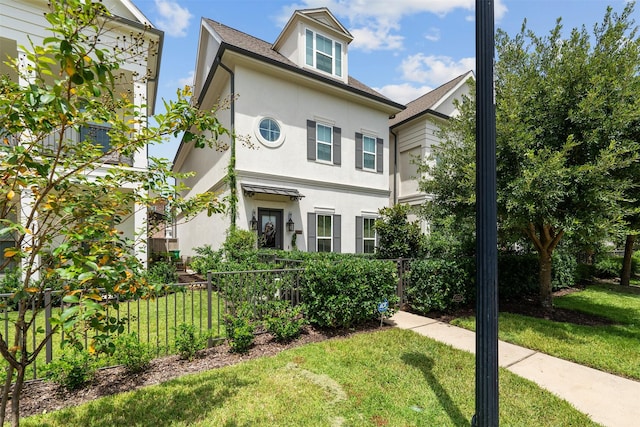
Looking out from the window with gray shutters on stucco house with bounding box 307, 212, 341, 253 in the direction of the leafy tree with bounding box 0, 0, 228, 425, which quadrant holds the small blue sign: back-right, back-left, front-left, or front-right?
front-left

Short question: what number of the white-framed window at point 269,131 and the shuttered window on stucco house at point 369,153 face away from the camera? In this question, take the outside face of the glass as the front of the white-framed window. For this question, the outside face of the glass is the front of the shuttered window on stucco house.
0

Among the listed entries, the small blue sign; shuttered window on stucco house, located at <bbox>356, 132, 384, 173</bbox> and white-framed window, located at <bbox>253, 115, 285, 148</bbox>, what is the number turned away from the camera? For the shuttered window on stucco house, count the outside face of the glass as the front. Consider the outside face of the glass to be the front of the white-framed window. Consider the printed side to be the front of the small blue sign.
0

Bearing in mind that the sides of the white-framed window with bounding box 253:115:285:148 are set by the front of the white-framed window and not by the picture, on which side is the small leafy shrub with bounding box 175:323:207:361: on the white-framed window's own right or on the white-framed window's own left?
on the white-framed window's own right

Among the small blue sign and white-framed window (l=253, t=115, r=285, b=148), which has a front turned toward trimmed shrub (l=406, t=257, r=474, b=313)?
the white-framed window

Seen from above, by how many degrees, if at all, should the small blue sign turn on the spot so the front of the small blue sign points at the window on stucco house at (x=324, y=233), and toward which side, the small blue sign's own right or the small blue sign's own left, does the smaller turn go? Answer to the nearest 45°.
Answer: approximately 180°

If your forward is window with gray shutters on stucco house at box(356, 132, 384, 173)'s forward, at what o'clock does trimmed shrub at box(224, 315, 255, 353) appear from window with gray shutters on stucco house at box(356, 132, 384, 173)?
The trimmed shrub is roughly at 2 o'clock from the window with gray shutters on stucco house.

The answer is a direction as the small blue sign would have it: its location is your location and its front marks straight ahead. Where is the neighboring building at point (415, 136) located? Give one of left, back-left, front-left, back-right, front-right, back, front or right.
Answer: back

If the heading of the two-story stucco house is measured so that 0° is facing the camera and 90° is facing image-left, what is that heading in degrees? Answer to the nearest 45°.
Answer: approximately 315°

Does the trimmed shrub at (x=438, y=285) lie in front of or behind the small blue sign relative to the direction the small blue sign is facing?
behind

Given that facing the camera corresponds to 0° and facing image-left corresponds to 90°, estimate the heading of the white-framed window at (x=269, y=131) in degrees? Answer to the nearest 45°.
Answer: approximately 315°

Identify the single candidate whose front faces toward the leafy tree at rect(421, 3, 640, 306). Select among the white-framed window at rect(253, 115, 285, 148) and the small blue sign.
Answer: the white-framed window

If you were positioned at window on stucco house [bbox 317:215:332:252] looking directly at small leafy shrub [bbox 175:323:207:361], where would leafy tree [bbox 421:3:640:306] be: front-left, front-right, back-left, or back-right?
front-left

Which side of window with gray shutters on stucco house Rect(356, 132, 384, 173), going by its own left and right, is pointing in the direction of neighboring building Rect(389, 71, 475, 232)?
left

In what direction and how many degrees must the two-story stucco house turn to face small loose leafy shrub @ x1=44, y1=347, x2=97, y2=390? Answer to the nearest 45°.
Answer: approximately 45° to its right

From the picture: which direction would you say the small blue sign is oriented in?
toward the camera
